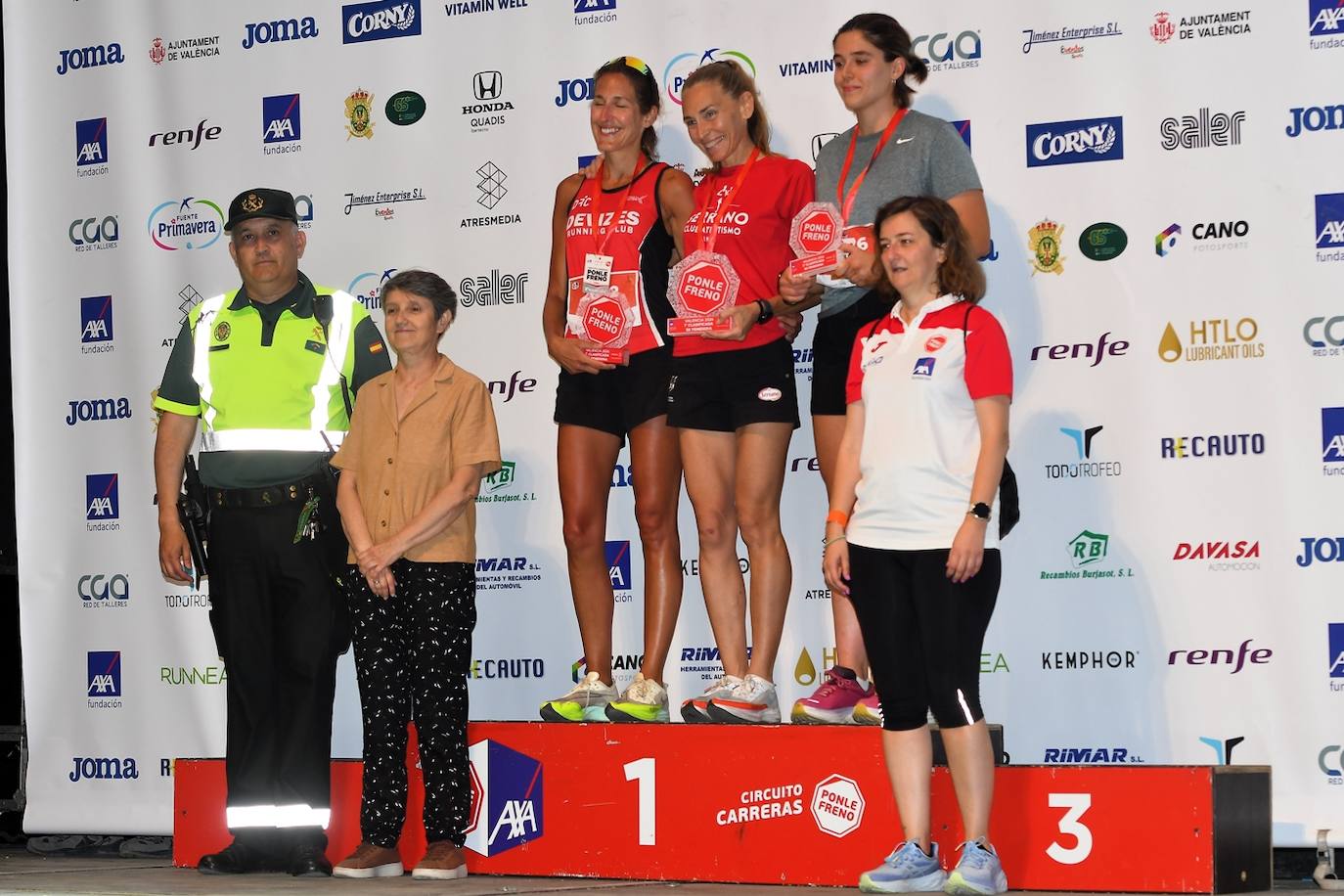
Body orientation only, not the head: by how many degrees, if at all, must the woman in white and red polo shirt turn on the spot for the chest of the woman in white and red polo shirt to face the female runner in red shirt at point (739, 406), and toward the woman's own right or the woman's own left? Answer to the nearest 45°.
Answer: approximately 90° to the woman's own right

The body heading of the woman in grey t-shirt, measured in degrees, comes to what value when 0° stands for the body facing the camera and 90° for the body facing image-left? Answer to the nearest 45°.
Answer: approximately 45°

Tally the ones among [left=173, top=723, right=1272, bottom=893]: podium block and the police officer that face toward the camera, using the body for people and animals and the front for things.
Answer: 2

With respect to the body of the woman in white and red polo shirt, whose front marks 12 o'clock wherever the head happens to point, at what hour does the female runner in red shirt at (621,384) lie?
The female runner in red shirt is roughly at 3 o'clock from the woman in white and red polo shirt.

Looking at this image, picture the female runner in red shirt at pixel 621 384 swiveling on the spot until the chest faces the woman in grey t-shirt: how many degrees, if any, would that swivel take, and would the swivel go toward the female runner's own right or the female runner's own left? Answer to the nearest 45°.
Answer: approximately 135° to the female runner's own left
